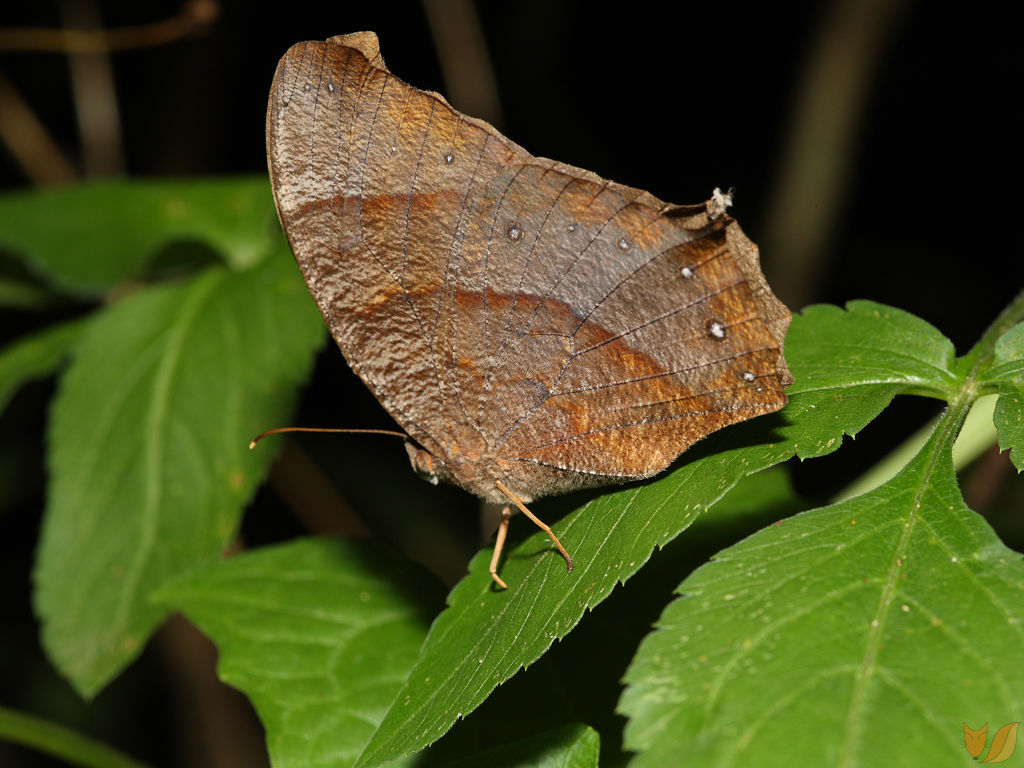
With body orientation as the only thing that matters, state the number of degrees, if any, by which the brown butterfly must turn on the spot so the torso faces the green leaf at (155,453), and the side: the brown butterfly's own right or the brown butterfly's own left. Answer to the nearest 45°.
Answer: approximately 45° to the brown butterfly's own right

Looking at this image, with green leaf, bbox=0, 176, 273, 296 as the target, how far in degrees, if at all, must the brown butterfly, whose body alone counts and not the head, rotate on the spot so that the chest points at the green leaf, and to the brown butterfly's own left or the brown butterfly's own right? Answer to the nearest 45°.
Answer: approximately 45° to the brown butterfly's own right

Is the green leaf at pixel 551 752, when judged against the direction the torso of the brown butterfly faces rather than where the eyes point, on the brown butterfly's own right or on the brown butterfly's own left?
on the brown butterfly's own left

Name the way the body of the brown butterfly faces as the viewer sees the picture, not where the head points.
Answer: to the viewer's left

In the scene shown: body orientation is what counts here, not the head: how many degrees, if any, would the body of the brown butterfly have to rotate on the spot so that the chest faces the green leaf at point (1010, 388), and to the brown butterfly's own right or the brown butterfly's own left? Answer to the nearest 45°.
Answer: approximately 135° to the brown butterfly's own left

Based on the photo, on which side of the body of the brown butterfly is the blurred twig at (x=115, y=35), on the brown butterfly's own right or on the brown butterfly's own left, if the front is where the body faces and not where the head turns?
on the brown butterfly's own right

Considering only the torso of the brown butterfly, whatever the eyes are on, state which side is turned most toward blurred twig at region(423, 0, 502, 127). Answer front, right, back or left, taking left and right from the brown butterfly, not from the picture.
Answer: right

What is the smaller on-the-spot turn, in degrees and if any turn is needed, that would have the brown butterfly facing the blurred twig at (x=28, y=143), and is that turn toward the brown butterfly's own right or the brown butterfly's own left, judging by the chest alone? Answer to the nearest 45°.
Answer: approximately 45° to the brown butterfly's own right
